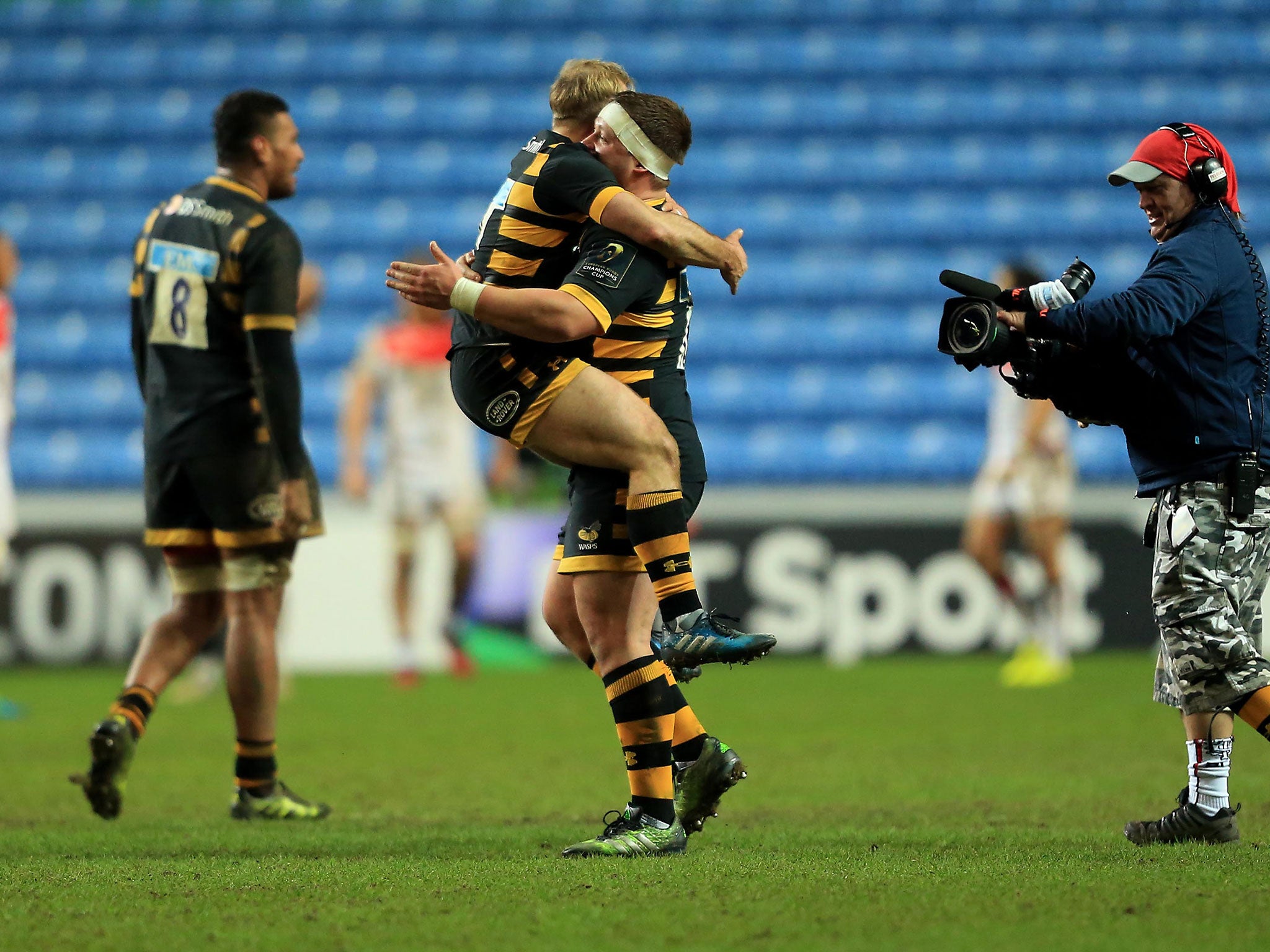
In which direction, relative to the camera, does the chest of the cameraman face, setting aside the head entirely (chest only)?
to the viewer's left

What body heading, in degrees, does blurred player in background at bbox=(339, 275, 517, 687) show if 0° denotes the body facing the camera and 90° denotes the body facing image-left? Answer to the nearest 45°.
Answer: approximately 0°

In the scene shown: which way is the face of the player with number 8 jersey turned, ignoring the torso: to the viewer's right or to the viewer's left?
to the viewer's right

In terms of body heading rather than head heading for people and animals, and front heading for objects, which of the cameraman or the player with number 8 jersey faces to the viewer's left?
the cameraman

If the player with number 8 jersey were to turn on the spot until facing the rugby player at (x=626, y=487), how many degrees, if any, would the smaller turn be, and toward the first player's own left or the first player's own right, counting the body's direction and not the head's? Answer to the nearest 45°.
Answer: approximately 90° to the first player's own right

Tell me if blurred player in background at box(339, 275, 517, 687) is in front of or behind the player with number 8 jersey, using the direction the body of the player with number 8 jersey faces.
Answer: in front

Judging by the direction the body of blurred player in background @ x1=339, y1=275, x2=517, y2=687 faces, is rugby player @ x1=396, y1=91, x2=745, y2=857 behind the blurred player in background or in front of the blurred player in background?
in front

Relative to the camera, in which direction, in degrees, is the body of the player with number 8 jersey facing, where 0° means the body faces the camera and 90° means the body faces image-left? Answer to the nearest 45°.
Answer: approximately 225°

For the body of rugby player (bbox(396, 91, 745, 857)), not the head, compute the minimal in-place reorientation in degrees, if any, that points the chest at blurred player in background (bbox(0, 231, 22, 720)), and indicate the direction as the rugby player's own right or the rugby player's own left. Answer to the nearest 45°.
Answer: approximately 45° to the rugby player's own right
